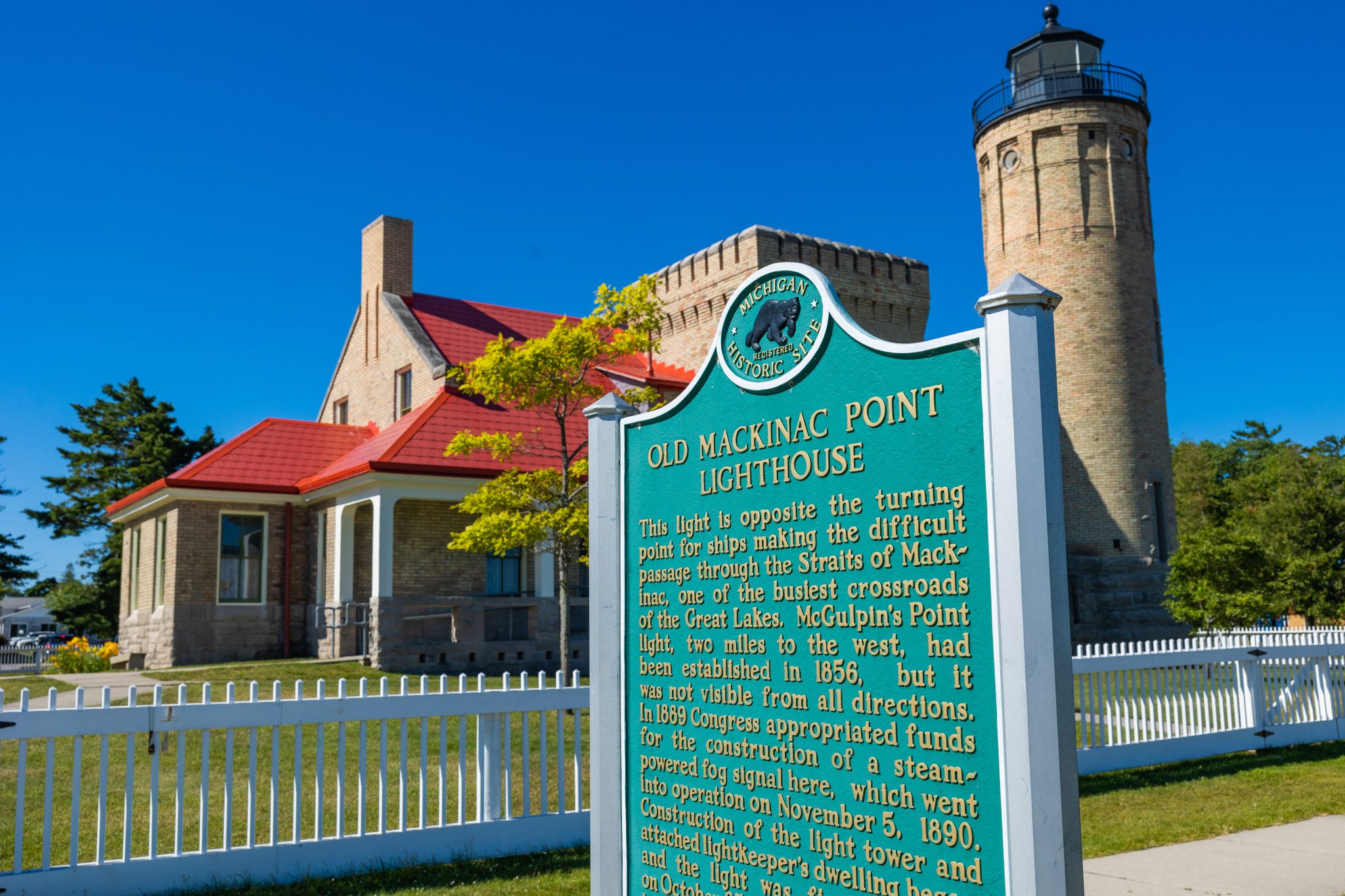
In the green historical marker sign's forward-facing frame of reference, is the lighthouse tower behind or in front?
behind

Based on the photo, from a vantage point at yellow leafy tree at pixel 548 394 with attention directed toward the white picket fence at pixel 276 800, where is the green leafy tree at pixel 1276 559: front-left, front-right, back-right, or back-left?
back-left

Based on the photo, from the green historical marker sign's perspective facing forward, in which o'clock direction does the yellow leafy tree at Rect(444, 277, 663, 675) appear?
The yellow leafy tree is roughly at 4 o'clock from the green historical marker sign.

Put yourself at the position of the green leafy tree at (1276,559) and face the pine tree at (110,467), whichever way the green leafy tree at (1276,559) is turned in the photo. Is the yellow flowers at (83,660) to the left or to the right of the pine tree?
left

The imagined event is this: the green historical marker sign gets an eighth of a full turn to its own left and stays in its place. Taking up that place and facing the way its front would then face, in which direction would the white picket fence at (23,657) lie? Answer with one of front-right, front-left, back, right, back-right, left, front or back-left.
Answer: back-right

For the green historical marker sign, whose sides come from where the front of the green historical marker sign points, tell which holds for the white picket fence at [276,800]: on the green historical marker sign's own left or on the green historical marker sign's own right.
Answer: on the green historical marker sign's own right

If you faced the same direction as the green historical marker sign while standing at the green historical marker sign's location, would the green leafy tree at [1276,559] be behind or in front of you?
behind

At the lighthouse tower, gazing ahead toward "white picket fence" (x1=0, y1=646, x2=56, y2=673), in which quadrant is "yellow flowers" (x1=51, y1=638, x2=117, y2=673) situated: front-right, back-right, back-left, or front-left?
front-left

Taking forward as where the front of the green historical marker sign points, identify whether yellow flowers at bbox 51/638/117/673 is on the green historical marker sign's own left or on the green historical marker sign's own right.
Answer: on the green historical marker sign's own right

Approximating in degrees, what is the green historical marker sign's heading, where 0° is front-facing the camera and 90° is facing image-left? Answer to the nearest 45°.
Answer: approximately 45°
